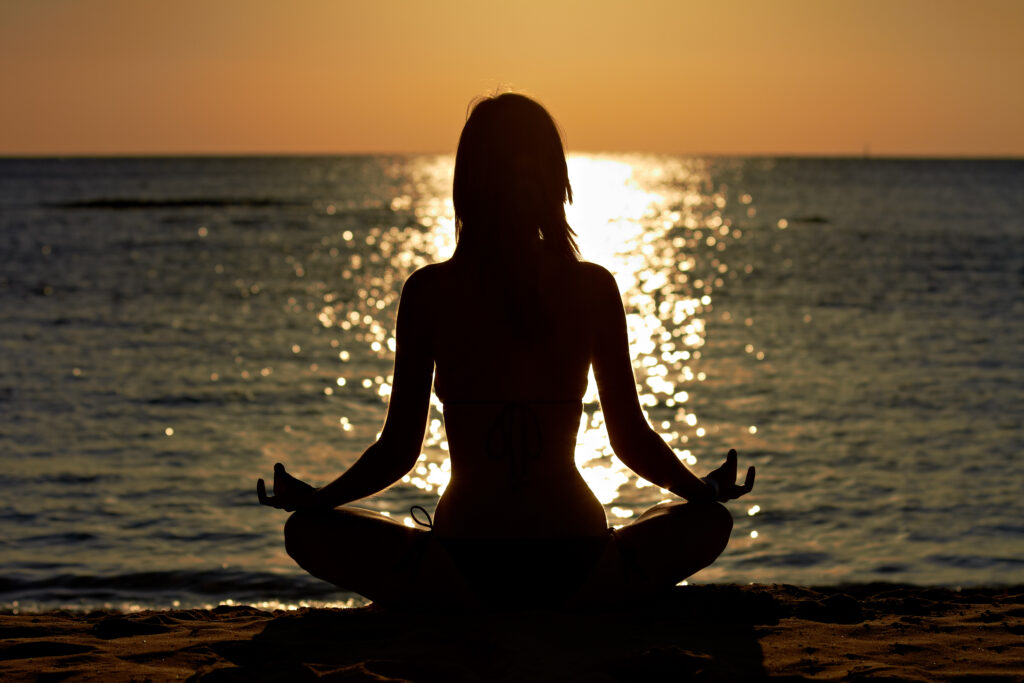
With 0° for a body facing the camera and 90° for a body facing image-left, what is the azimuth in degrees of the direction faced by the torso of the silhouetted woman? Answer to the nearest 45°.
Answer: approximately 180°

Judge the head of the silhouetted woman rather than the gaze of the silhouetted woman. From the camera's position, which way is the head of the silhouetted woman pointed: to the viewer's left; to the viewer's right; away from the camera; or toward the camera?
away from the camera
